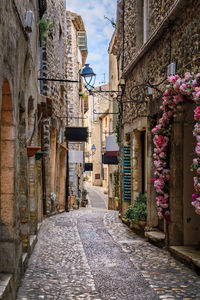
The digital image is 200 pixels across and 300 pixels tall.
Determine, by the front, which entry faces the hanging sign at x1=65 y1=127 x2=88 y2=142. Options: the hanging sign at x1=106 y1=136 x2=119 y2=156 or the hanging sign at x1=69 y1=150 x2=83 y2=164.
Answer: the hanging sign at x1=69 y1=150 x2=83 y2=164

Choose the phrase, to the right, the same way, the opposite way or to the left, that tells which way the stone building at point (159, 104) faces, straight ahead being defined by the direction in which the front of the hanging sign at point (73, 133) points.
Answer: to the right

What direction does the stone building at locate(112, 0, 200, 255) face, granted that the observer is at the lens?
facing to the left of the viewer

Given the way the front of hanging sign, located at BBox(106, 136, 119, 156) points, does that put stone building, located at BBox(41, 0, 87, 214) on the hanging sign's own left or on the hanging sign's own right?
on the hanging sign's own right

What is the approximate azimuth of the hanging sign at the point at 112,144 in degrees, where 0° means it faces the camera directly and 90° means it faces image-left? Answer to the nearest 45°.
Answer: approximately 0°

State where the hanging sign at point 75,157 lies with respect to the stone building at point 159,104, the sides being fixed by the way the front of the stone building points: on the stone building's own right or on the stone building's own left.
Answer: on the stone building's own right

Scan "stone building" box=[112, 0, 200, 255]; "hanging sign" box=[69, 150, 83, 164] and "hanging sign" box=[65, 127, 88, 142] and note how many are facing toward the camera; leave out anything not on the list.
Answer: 2

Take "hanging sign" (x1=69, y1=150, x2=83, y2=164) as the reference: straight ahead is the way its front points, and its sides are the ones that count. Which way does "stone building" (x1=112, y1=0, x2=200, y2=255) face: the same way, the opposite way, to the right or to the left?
to the right
